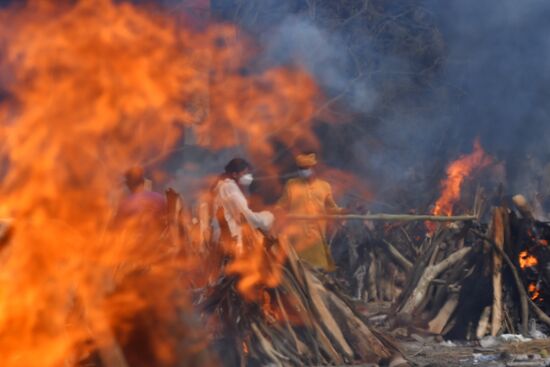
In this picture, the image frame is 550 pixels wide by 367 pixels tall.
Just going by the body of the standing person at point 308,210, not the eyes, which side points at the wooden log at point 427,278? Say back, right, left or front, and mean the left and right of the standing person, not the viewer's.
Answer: left

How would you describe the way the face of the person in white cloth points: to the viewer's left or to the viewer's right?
to the viewer's right

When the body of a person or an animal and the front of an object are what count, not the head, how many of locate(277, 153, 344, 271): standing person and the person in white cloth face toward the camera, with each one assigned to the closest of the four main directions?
1

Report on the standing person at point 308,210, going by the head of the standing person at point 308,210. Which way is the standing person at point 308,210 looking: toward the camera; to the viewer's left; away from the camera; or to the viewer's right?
toward the camera

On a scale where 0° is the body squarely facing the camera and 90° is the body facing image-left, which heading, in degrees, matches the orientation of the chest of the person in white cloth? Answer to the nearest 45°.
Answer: approximately 270°

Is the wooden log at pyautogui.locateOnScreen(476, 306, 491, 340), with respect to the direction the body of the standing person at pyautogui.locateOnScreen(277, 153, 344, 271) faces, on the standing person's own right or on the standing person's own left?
on the standing person's own left

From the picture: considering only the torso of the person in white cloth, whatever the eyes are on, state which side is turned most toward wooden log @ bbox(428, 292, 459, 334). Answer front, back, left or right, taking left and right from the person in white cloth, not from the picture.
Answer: front

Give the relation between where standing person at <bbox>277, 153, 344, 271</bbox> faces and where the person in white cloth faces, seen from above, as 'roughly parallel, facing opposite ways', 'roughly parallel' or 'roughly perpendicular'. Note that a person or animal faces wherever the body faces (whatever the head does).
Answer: roughly perpendicular

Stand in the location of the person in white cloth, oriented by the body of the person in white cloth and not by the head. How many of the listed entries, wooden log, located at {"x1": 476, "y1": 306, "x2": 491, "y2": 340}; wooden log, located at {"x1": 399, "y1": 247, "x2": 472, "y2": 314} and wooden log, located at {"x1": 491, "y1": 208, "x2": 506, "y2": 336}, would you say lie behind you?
0

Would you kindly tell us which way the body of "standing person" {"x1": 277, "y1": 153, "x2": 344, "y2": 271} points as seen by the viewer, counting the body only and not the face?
toward the camera

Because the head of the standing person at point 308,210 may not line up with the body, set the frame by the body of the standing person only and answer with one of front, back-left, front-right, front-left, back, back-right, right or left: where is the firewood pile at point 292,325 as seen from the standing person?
front

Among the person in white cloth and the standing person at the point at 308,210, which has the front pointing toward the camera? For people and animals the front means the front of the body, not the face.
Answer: the standing person
